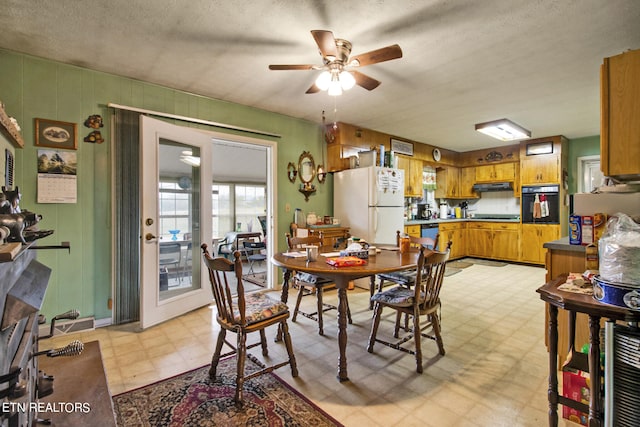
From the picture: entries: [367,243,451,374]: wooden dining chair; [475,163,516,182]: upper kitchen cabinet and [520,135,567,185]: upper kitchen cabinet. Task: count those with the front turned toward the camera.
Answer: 2

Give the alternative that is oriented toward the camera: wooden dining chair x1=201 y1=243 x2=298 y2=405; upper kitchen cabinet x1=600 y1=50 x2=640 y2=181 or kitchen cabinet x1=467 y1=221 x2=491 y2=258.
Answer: the kitchen cabinet

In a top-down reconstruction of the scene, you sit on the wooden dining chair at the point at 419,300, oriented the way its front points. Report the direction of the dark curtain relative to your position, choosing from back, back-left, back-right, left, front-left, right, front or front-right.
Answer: front-left

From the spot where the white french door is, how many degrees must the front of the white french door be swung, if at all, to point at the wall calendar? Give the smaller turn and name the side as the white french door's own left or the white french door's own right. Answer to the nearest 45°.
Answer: approximately 135° to the white french door's own right

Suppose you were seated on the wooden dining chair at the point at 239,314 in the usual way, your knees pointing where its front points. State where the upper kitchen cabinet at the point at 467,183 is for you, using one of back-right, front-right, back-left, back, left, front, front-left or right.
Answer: front

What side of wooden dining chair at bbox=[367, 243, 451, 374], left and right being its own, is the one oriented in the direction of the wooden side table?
back

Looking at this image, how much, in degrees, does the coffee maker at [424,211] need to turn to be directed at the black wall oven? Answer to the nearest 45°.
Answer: approximately 45° to its left

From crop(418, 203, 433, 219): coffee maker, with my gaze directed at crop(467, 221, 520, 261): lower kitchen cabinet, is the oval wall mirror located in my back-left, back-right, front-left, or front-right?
back-right

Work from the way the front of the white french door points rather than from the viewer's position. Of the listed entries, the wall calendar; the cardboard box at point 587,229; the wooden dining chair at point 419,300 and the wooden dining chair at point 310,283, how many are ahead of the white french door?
3

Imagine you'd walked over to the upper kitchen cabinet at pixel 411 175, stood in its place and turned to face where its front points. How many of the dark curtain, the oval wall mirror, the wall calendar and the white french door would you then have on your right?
4

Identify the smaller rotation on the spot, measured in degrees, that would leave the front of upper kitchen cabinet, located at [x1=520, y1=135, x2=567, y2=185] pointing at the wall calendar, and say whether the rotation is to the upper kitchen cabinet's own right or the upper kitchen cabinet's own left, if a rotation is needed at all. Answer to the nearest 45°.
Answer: approximately 45° to the upper kitchen cabinet's own right

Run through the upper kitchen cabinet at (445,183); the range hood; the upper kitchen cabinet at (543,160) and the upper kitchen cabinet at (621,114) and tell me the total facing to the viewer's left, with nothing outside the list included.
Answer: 1

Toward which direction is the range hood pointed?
toward the camera

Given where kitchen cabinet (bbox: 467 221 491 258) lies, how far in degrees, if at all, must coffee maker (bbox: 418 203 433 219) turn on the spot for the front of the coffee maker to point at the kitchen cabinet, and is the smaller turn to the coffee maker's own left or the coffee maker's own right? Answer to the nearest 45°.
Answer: approximately 90° to the coffee maker's own left

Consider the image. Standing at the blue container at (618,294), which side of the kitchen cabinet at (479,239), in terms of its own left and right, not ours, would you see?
front

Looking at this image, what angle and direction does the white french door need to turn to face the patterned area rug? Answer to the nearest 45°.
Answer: approximately 45° to its right

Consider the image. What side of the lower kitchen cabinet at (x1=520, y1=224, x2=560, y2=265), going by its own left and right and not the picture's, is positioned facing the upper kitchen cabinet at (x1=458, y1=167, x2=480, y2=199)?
right

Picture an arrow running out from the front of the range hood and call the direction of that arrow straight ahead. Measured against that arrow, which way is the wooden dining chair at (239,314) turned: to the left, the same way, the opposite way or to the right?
the opposite way

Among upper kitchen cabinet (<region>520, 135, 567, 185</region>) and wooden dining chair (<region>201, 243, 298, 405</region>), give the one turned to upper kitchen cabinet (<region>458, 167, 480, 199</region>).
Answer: the wooden dining chair

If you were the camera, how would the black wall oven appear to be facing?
facing the viewer

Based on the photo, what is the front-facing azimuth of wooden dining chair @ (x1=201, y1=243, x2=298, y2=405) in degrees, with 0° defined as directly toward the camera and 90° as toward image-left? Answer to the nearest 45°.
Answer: approximately 225°

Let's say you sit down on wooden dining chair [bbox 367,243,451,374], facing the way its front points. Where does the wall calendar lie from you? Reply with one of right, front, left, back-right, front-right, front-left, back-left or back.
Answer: front-left
